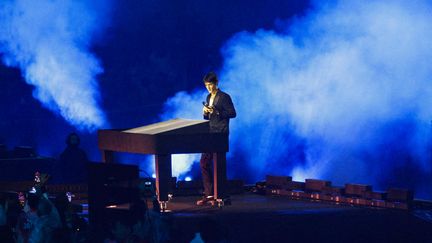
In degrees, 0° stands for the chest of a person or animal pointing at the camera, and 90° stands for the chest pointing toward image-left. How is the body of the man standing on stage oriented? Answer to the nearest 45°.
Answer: approximately 45°

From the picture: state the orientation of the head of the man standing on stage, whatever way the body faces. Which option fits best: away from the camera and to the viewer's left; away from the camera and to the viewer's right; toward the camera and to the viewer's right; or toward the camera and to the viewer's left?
toward the camera and to the viewer's left
